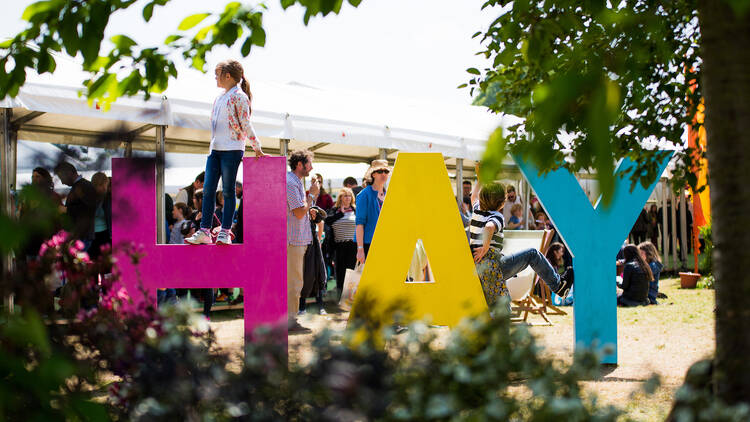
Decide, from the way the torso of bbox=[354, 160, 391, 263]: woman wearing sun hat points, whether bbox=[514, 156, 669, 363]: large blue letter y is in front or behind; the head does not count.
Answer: in front

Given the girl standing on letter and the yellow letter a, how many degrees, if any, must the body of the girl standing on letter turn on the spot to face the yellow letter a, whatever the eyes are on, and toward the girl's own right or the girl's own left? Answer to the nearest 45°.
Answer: approximately 135° to the girl's own left

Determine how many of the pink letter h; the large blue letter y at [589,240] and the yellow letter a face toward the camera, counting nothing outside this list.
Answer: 3

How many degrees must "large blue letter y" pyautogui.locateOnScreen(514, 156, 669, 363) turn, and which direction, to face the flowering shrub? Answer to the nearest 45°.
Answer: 0° — it already faces it

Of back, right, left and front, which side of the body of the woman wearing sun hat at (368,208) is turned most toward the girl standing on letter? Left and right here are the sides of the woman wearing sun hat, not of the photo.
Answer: right

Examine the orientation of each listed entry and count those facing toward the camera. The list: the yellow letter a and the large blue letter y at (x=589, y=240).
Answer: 2

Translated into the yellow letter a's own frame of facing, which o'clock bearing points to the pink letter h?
The pink letter h is roughly at 2 o'clock from the yellow letter a.

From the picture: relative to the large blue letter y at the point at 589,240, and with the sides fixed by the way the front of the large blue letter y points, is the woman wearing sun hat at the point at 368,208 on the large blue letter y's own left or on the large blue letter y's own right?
on the large blue letter y's own right

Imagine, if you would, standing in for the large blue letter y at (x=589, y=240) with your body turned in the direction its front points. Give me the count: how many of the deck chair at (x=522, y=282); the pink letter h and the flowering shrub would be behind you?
1

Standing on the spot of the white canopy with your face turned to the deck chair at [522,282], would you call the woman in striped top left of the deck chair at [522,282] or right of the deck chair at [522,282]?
right
